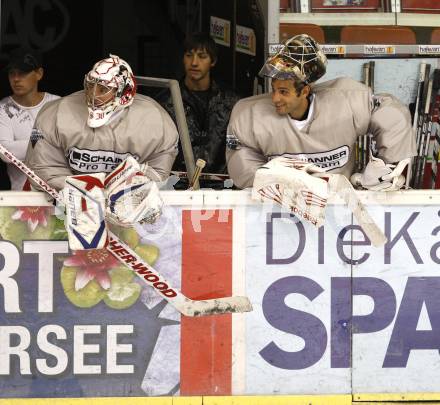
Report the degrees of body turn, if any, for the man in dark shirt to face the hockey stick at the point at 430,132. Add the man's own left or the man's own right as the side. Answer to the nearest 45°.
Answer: approximately 90° to the man's own left

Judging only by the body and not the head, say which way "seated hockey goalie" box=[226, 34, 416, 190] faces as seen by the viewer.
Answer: toward the camera

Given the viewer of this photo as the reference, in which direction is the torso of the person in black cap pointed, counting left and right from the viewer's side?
facing the viewer and to the left of the viewer

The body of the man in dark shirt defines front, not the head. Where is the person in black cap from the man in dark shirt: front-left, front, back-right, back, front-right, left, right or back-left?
right

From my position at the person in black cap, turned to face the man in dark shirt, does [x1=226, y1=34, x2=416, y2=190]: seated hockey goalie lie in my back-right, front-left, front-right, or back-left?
front-right

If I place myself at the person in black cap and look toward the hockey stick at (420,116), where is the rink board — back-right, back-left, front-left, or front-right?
front-right

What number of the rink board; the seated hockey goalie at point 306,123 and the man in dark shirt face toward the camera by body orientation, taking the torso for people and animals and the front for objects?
3

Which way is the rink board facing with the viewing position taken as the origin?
facing the viewer

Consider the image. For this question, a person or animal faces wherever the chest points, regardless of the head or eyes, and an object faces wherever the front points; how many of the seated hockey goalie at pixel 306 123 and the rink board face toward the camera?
2

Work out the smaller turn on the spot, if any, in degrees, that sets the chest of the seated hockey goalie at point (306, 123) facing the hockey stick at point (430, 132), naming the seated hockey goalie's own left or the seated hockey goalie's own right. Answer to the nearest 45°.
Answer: approximately 135° to the seated hockey goalie's own left

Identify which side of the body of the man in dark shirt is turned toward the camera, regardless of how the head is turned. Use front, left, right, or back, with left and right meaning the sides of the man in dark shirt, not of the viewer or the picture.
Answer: front

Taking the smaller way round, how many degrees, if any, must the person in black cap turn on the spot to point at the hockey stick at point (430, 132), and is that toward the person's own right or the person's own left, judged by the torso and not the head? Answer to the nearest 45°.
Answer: approximately 135° to the person's own left

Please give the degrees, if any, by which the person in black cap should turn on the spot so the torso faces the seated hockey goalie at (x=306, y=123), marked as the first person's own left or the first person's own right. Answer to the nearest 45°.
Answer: approximately 90° to the first person's own left

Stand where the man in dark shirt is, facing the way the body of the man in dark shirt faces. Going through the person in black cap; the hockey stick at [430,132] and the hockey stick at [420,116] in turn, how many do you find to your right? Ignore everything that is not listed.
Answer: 1

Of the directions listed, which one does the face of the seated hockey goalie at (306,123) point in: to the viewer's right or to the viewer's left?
to the viewer's left
